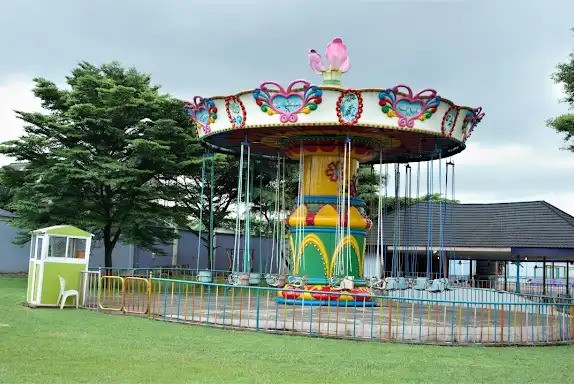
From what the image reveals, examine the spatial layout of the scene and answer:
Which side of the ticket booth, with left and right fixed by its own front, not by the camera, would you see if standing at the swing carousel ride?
left

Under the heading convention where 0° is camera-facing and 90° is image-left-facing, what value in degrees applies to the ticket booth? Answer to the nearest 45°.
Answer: approximately 0°

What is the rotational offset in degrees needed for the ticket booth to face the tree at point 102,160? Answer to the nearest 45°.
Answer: approximately 180°

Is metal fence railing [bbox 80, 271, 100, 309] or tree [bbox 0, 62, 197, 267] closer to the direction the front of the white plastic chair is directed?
the metal fence railing
